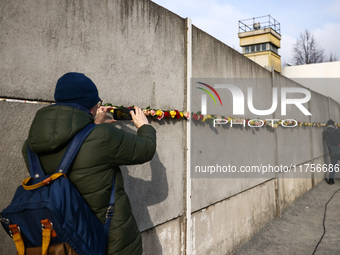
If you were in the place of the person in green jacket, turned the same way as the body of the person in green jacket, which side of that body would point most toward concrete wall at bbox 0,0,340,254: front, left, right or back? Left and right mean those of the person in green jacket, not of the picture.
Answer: front

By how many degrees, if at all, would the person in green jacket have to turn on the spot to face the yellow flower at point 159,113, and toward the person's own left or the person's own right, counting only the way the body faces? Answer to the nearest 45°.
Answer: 0° — they already face it

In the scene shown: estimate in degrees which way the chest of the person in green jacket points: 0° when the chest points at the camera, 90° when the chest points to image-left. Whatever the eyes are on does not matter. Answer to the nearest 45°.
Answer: approximately 225°
